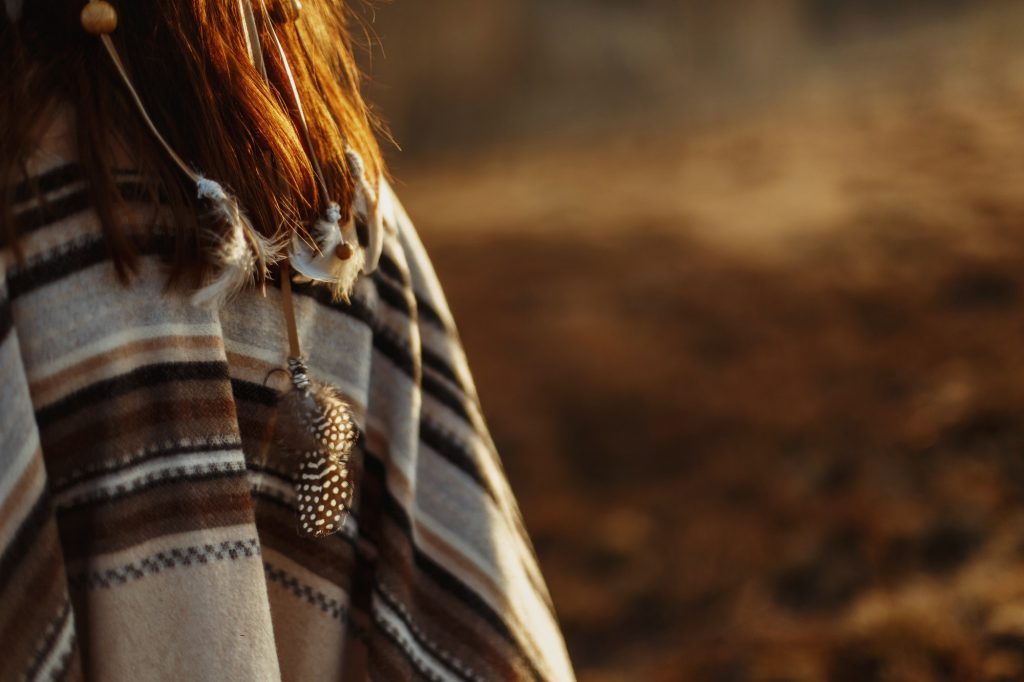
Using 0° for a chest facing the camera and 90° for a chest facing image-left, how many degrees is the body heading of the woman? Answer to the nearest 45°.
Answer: approximately 180°

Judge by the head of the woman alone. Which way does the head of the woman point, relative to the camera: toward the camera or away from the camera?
away from the camera
